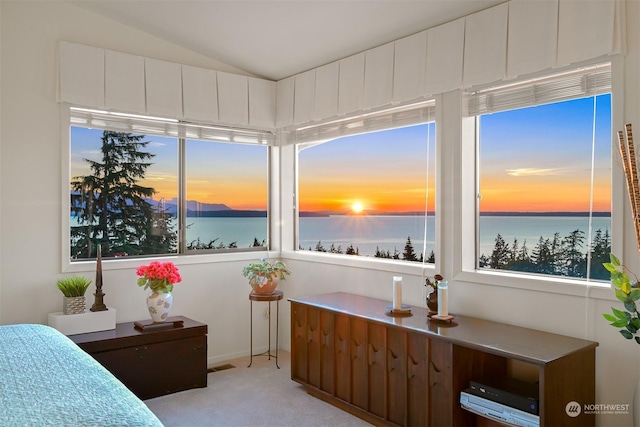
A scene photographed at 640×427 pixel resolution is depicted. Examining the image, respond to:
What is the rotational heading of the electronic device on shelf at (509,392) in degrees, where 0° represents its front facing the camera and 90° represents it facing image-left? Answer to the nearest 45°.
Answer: approximately 45°

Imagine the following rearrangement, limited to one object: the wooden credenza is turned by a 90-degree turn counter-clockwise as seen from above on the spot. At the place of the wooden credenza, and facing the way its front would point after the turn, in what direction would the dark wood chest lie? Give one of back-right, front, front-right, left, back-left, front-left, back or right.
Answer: back-right

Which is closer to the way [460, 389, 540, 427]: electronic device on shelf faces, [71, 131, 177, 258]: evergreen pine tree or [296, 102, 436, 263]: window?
the evergreen pine tree

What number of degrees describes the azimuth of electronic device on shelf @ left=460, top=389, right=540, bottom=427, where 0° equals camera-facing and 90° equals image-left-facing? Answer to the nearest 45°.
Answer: approximately 45°

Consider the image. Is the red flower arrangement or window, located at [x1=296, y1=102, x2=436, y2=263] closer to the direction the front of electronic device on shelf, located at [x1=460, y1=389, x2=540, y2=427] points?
the red flower arrangement
